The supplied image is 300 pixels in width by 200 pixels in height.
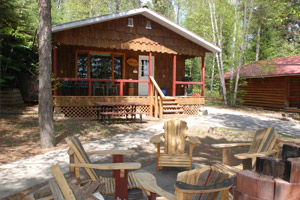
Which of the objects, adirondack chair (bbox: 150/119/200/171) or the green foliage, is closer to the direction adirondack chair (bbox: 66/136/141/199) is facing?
the adirondack chair

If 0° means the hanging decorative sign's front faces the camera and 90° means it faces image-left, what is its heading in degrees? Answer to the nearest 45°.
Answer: approximately 0°

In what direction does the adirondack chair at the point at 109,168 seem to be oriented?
to the viewer's right

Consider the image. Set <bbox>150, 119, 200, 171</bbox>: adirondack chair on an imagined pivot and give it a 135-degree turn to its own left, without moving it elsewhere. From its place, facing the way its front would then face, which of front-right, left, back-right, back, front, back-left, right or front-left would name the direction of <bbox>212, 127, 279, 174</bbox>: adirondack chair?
right

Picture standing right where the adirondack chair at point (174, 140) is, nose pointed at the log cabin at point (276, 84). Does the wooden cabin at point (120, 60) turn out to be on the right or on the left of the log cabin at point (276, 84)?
left

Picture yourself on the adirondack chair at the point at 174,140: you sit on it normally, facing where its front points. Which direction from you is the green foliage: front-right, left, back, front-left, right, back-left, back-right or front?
back-right

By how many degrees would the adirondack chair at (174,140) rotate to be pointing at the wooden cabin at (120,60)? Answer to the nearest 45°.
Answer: approximately 180°

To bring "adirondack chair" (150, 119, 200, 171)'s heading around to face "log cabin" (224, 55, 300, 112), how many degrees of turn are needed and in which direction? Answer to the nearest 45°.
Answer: approximately 135° to its left

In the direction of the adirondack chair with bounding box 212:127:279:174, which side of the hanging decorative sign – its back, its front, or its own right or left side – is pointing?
front

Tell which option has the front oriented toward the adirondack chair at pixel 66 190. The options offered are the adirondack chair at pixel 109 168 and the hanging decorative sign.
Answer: the hanging decorative sign

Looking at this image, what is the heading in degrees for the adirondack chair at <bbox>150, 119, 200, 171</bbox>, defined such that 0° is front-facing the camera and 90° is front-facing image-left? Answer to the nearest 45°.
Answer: approximately 0°
